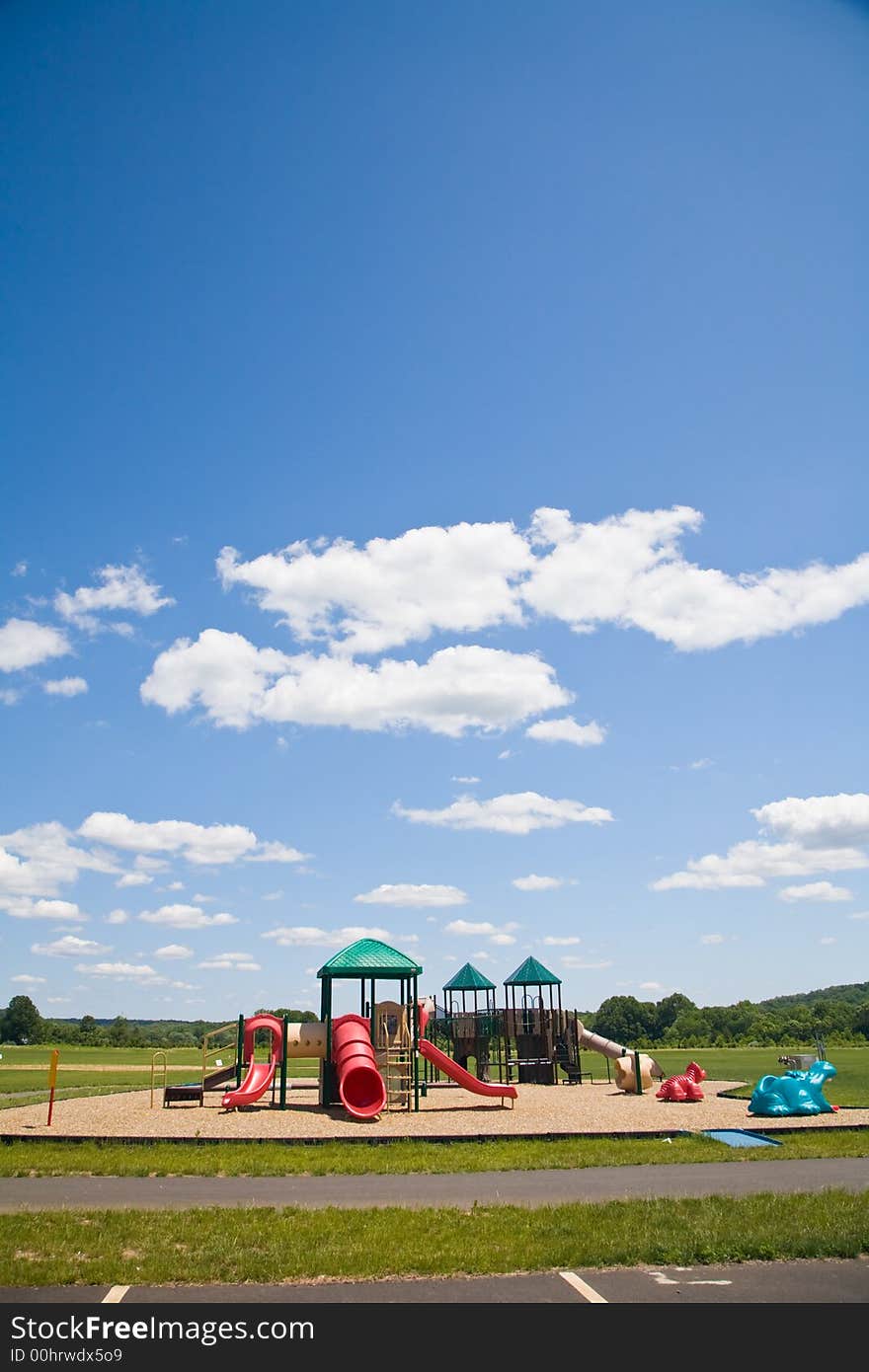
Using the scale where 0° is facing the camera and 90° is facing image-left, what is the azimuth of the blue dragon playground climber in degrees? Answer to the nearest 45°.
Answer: approximately 270°

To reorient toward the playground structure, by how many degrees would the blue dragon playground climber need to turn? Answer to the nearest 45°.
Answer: approximately 135° to its left
